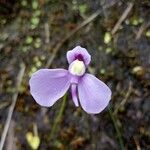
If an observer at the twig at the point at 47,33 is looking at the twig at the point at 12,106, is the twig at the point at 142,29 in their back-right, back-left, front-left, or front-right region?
back-left

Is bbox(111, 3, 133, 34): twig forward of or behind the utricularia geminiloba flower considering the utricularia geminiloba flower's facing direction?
behind

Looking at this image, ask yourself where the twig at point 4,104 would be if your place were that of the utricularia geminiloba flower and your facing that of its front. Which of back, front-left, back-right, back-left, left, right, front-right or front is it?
back-right

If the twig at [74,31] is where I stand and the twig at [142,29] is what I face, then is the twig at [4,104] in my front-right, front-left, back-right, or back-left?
back-right

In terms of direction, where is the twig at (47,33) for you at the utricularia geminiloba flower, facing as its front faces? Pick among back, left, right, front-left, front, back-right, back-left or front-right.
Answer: back

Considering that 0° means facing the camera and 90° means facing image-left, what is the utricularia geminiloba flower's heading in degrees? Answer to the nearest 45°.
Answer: approximately 0°

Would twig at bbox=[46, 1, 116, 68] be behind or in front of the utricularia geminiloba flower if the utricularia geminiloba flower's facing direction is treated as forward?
behind
